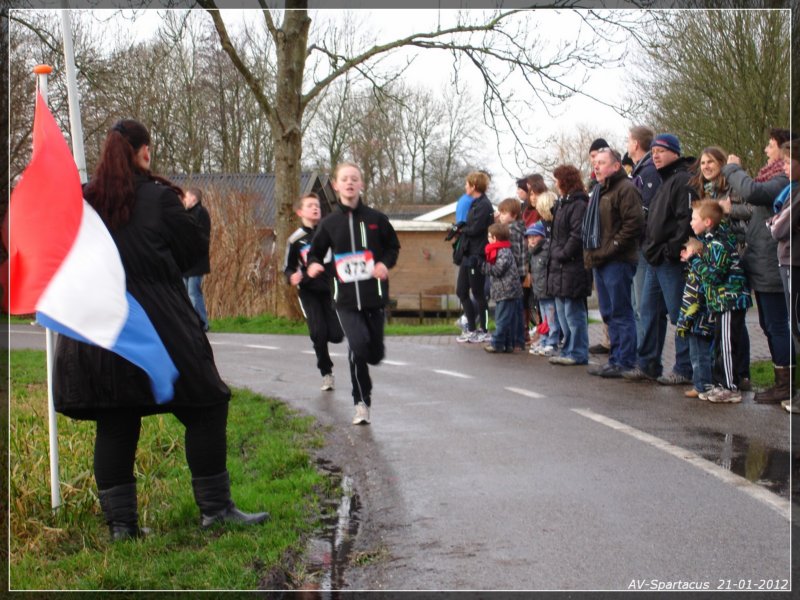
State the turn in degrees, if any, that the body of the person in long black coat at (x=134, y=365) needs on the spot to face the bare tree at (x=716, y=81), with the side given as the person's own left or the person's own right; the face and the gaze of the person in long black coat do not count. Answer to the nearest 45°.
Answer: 0° — they already face it

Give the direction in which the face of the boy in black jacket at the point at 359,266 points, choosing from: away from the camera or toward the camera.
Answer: toward the camera

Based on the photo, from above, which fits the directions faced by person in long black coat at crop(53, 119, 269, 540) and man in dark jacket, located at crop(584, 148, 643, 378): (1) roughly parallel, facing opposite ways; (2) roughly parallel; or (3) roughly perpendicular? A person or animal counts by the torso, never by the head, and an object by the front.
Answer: roughly perpendicular

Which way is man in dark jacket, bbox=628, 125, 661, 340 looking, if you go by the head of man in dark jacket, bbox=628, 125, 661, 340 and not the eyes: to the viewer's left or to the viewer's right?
to the viewer's left

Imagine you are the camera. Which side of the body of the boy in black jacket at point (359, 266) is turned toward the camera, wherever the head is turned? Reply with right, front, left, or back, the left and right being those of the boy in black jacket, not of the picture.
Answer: front

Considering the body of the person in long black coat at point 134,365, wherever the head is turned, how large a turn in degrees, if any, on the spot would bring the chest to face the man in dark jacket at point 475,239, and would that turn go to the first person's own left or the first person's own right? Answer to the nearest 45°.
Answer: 0° — they already face them

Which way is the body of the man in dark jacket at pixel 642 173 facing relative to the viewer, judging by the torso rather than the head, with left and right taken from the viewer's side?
facing to the left of the viewer

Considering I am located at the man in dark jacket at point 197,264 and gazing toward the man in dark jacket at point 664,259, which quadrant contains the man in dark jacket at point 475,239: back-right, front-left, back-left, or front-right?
front-left

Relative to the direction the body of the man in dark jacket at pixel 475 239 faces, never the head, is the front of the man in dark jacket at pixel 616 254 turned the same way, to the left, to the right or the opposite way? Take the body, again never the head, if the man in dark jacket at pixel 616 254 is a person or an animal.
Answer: the same way

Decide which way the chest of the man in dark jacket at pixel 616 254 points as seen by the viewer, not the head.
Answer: to the viewer's left

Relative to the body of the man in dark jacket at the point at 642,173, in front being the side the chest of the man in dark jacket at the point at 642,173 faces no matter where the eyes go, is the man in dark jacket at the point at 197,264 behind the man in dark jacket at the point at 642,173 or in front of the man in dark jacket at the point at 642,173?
in front
